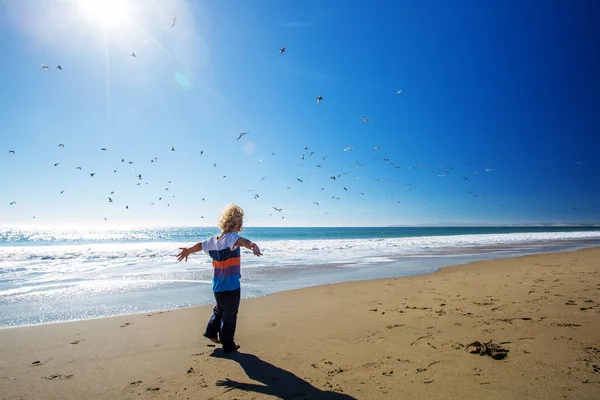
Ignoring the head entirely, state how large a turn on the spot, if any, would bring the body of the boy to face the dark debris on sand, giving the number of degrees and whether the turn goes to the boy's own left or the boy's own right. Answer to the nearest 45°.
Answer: approximately 45° to the boy's own right

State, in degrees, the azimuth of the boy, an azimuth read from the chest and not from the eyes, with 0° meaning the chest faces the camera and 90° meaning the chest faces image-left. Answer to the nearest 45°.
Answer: approximately 225°
